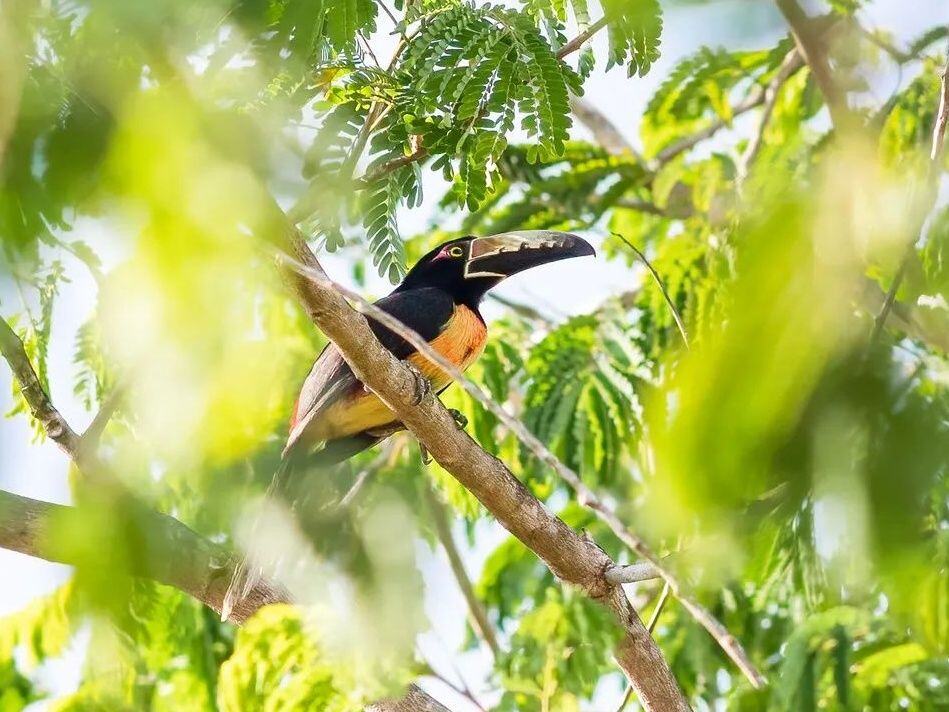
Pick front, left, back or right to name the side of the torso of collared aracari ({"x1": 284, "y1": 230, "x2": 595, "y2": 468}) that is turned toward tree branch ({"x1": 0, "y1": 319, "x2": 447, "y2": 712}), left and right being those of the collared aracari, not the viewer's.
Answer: right

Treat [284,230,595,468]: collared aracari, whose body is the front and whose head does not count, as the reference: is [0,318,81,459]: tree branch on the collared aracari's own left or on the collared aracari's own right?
on the collared aracari's own right

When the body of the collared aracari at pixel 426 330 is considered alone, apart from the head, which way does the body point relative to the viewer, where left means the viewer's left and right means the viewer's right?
facing to the right of the viewer
